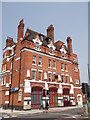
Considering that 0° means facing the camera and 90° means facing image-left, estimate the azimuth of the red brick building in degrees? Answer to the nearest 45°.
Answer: approximately 315°
